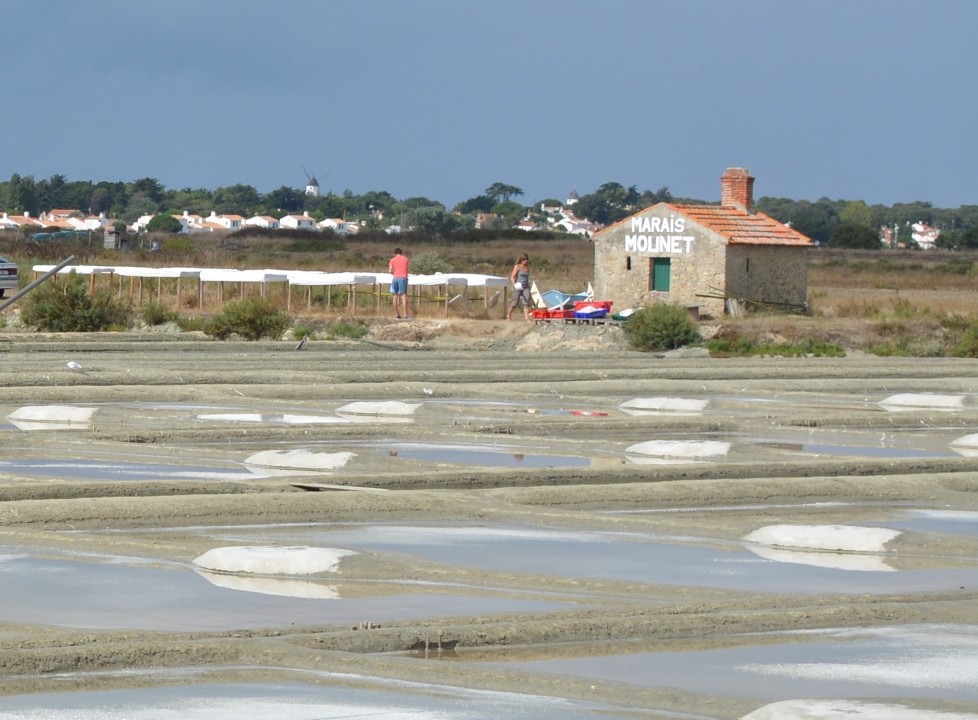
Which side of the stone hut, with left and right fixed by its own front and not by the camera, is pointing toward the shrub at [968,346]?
left

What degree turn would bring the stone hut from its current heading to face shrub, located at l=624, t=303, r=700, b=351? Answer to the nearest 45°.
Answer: approximately 45° to its left

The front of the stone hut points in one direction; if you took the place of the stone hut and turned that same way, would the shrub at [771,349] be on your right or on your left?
on your left

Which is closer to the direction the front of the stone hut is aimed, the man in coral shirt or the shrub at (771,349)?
the man in coral shirt

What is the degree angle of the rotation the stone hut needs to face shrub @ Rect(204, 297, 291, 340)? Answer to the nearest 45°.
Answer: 0° — it already faces it

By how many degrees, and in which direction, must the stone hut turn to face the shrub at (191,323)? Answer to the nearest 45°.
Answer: approximately 45° to its right

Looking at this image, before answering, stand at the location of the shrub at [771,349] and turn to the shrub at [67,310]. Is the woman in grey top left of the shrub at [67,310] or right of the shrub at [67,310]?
right

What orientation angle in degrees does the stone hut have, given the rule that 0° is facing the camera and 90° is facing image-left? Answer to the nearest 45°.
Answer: approximately 45°

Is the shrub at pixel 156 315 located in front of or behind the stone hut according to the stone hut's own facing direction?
in front
